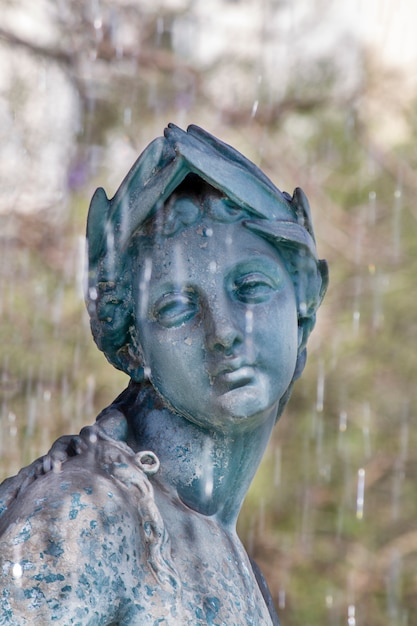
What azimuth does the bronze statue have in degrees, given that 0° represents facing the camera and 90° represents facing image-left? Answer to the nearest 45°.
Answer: approximately 315°

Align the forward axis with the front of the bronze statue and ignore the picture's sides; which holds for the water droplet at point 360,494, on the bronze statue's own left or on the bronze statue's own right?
on the bronze statue's own left
